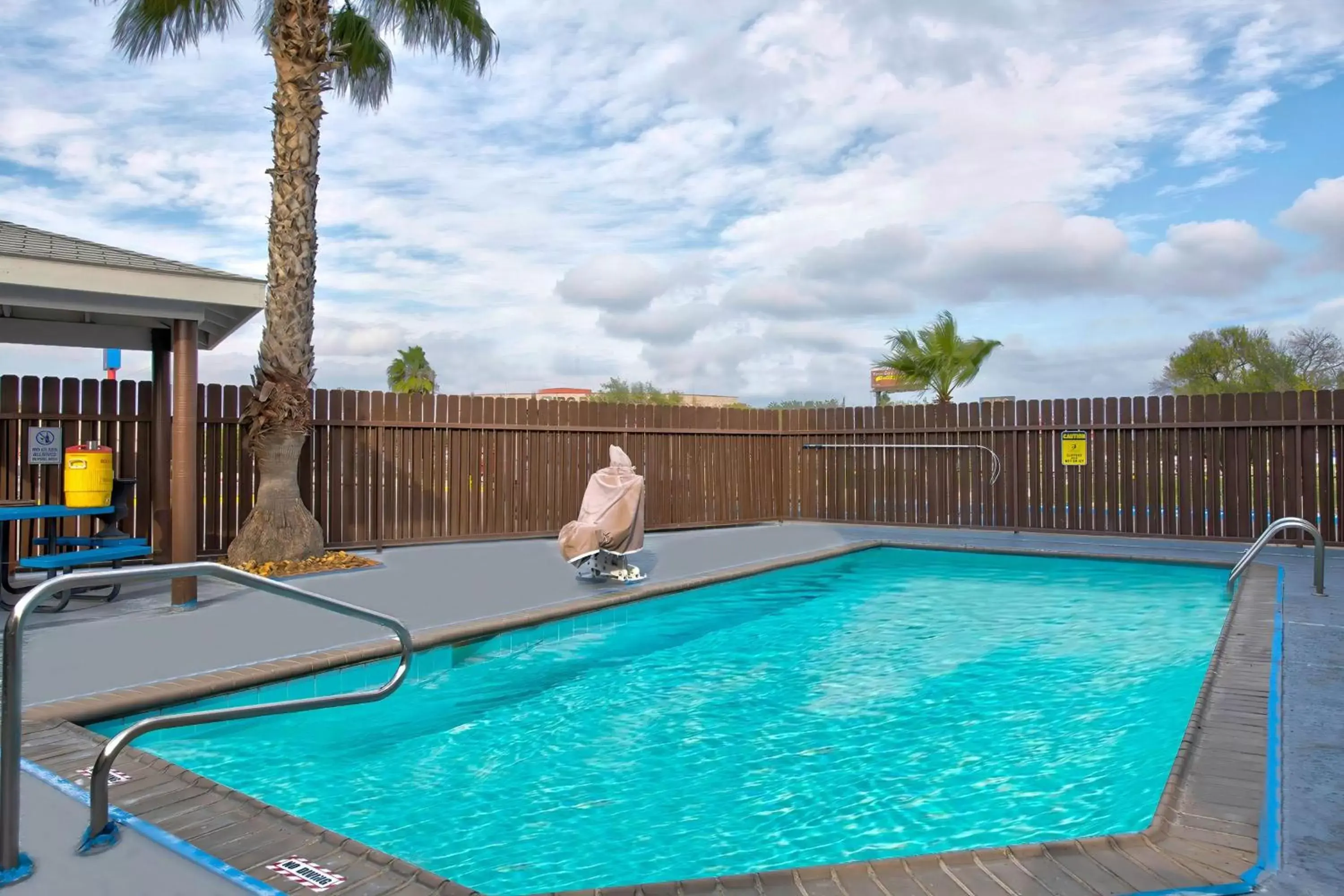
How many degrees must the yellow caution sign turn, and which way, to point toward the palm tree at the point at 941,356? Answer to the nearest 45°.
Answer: approximately 135° to its right

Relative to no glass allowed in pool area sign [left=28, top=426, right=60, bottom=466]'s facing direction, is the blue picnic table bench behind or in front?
in front

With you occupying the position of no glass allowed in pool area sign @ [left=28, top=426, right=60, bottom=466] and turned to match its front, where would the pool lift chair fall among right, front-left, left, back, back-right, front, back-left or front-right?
front-left

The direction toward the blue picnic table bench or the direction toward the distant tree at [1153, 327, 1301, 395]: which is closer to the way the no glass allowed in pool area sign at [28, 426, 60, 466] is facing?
the blue picnic table bench

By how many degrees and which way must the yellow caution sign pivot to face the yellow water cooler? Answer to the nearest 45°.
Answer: approximately 45° to its right

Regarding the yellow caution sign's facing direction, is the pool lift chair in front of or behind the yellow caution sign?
in front

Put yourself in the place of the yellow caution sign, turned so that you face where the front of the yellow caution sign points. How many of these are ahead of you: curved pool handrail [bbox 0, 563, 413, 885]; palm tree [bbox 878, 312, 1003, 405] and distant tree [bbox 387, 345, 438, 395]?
1

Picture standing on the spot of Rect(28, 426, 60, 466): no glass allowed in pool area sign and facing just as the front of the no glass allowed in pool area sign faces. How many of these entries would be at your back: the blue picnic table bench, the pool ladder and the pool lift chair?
0

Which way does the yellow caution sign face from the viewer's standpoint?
toward the camera

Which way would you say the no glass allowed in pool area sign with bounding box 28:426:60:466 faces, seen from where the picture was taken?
facing the viewer

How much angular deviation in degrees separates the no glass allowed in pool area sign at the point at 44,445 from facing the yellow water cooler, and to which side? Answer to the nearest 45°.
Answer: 0° — it already faces it

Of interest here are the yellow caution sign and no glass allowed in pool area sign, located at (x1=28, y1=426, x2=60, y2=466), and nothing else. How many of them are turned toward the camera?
2

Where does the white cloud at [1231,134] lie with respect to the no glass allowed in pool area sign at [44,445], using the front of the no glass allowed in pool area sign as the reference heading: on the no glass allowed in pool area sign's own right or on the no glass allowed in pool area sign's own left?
on the no glass allowed in pool area sign's own left
